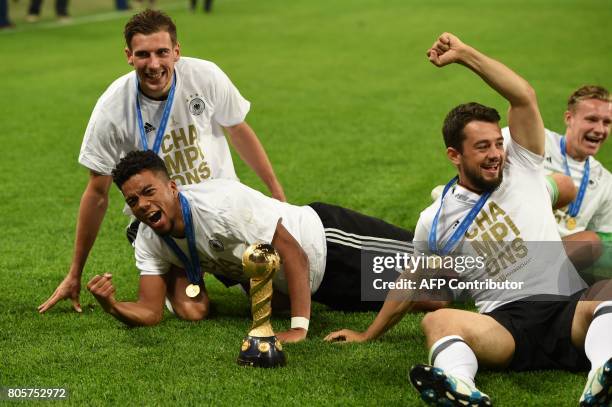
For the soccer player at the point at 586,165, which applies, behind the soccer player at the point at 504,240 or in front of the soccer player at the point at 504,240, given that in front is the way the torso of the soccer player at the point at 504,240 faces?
behind

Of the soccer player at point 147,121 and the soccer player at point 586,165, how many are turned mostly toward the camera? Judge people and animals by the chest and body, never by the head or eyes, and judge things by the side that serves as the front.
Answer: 2

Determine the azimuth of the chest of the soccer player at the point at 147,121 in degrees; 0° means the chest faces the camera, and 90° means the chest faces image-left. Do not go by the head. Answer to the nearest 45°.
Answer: approximately 0°

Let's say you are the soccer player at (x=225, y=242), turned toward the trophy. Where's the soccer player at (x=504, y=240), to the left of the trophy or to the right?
left

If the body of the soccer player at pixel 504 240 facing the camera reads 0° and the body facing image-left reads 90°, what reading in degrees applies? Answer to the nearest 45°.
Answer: approximately 0°

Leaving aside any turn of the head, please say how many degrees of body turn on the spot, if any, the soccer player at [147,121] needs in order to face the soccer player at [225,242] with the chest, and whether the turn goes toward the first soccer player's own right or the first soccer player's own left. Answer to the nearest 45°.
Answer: approximately 45° to the first soccer player's own left

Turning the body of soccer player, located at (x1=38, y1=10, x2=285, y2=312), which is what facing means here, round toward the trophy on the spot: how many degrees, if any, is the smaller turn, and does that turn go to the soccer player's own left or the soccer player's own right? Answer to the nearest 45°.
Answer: approximately 45° to the soccer player's own left
